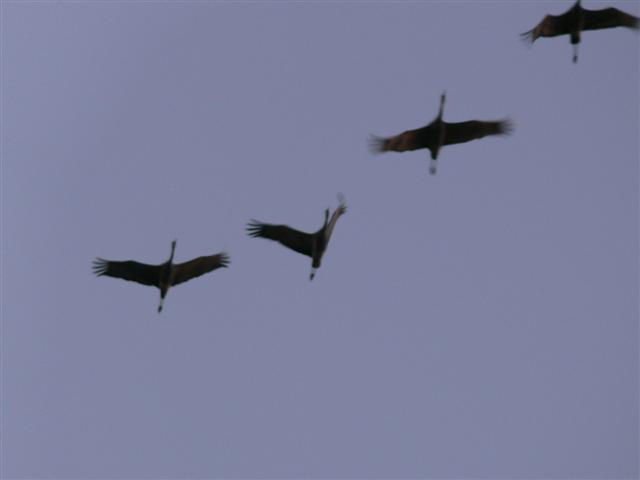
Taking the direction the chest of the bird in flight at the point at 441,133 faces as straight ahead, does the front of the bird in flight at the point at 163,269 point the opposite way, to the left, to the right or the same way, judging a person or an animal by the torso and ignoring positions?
the same way

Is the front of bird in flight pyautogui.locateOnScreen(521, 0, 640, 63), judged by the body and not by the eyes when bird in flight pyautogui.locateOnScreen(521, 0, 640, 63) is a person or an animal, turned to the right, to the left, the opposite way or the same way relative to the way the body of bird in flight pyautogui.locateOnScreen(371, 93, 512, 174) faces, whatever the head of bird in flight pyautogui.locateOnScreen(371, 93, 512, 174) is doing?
the same way
